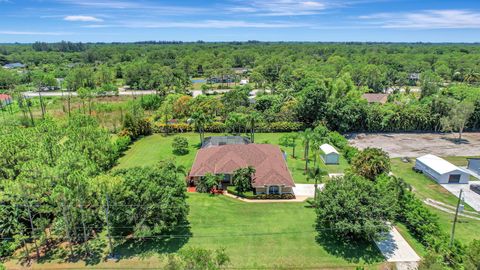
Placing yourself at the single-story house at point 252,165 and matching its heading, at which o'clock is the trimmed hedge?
The trimmed hedge is roughly at 11 o'clock from the single-story house.

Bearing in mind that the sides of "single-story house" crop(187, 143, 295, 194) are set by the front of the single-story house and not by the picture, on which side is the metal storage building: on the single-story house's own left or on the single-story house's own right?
on the single-story house's own left

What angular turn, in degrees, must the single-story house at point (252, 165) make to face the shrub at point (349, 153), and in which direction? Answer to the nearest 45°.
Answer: approximately 135° to its left

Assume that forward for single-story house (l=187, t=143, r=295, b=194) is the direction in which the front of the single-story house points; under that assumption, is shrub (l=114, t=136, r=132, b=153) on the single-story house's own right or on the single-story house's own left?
on the single-story house's own right

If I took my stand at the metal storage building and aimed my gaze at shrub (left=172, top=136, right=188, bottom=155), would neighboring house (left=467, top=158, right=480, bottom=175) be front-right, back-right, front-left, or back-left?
back-right

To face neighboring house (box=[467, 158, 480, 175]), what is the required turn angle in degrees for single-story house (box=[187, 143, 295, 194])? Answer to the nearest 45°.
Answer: approximately 90° to its left

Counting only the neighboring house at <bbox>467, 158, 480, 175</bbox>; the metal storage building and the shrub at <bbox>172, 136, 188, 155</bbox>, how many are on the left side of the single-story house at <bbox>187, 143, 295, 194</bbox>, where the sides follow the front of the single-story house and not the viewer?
2

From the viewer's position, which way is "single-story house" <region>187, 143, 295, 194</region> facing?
facing the viewer

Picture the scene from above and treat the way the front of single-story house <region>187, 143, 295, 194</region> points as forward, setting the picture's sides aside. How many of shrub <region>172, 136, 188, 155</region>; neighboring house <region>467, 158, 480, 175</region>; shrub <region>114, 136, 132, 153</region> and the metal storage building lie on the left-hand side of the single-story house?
2

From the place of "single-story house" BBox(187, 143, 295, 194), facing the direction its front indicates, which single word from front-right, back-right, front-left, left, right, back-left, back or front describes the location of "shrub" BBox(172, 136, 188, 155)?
back-right
